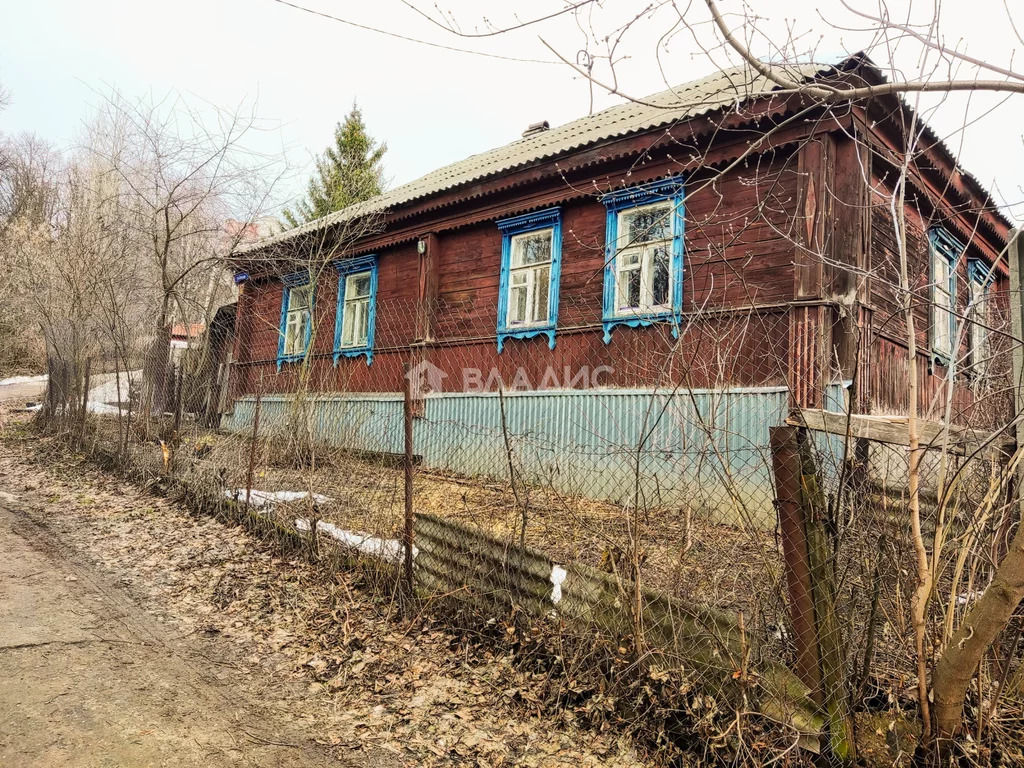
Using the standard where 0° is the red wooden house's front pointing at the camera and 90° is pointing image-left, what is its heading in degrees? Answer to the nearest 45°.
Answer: approximately 45°

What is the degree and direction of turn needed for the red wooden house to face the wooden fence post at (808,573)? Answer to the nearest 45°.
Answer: approximately 45° to its left

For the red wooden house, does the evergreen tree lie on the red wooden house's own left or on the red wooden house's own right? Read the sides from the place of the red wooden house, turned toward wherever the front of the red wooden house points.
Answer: on the red wooden house's own right
